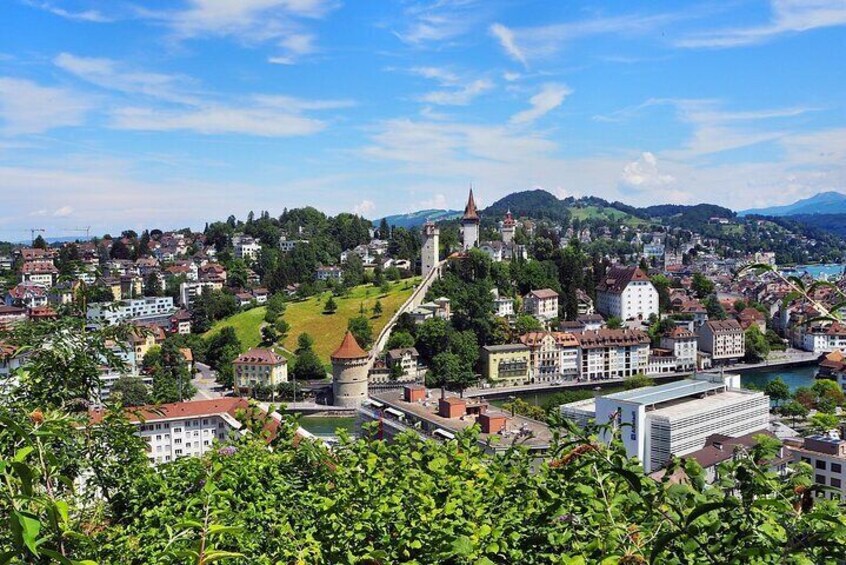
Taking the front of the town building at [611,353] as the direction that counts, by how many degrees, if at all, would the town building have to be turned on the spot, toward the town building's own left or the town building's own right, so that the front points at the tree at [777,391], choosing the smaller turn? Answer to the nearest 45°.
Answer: approximately 45° to the town building's own left

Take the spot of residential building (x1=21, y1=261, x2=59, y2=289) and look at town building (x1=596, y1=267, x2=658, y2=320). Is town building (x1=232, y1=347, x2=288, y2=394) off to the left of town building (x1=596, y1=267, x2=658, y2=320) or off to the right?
right

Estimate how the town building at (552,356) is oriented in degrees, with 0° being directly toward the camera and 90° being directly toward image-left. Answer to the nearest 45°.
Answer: approximately 0°

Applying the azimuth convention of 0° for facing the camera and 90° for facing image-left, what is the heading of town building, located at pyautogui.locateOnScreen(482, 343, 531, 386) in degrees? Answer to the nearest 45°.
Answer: approximately 0°

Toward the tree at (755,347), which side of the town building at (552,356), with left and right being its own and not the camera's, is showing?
left

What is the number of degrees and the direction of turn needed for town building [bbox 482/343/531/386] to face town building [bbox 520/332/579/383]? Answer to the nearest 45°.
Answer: approximately 135° to its left

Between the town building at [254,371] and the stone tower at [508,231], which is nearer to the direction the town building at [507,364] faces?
the town building

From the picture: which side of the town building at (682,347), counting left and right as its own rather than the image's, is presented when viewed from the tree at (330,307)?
right
